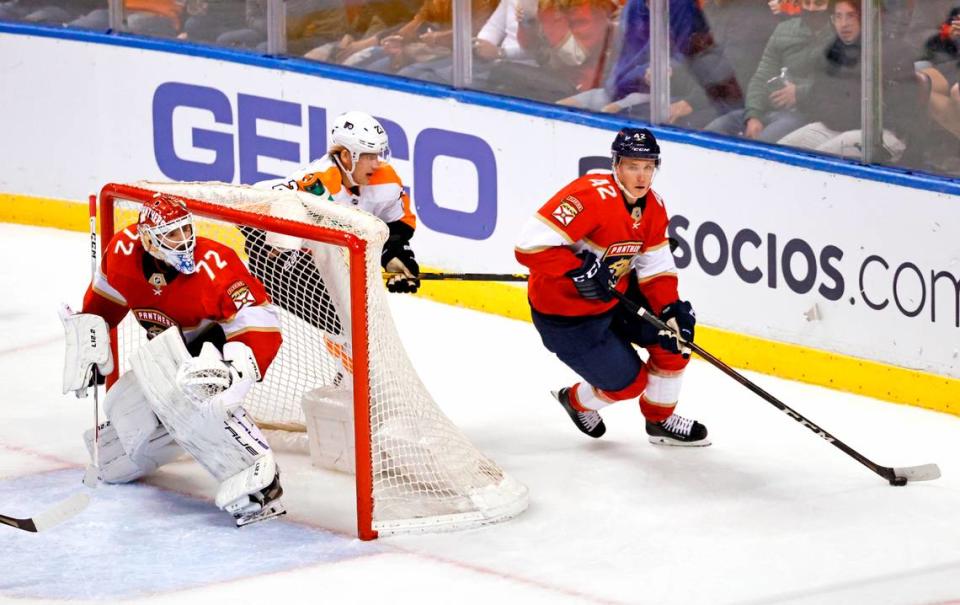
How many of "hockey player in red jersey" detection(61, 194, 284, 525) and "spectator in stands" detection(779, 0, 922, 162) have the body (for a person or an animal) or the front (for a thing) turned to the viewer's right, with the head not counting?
0

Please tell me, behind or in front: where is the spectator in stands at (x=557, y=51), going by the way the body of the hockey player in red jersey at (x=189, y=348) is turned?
behind

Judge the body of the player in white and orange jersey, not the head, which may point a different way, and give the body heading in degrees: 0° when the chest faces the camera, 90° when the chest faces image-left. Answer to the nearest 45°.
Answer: approximately 315°

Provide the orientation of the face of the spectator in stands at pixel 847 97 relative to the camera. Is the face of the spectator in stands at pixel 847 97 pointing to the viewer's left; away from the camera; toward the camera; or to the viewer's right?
toward the camera

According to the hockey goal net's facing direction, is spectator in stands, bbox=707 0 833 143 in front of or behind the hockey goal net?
behind

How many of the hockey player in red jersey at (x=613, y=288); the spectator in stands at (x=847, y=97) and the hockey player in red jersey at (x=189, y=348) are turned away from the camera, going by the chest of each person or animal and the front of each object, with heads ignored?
0

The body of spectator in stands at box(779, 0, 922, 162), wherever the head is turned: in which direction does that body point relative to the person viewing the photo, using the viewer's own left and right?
facing the viewer and to the left of the viewer

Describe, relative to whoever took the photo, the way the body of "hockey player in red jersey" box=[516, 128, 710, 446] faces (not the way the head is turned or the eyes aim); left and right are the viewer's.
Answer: facing the viewer and to the right of the viewer

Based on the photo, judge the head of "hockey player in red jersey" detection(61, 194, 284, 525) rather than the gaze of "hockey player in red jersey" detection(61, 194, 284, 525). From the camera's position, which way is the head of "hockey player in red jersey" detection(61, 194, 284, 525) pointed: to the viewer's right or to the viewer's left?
to the viewer's right

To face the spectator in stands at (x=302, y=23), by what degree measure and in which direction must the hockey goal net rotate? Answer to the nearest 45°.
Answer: approximately 135° to its right

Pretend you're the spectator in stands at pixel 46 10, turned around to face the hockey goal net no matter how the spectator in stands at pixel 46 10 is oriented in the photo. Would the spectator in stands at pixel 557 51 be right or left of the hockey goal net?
left
